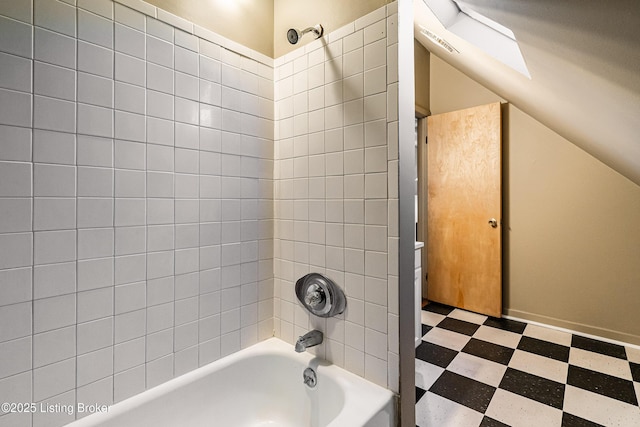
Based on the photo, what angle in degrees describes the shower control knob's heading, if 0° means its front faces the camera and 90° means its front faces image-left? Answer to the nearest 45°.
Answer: approximately 45°

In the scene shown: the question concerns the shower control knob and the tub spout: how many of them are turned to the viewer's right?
0

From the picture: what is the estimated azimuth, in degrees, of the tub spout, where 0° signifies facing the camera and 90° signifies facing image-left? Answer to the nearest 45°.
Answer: approximately 45°
